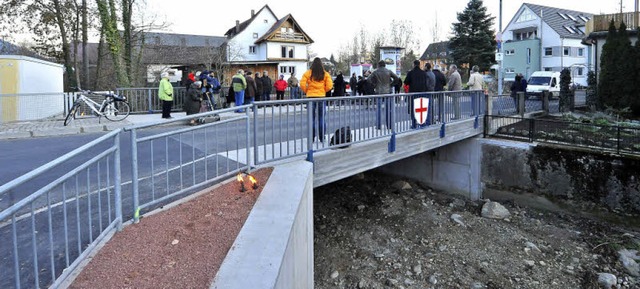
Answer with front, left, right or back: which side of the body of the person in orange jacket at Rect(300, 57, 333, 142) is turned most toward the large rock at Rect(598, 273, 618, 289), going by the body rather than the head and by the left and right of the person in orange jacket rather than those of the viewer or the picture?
right

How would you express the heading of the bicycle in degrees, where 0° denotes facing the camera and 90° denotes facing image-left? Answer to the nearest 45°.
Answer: approximately 90°

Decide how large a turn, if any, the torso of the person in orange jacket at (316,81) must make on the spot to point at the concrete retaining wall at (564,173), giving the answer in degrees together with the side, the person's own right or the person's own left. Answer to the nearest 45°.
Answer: approximately 45° to the person's own right

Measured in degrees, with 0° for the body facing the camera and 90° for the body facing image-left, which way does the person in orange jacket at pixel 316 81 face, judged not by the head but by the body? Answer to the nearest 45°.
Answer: approximately 180°

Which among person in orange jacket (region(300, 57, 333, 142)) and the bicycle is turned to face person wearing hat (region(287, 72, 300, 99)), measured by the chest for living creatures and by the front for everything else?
the person in orange jacket

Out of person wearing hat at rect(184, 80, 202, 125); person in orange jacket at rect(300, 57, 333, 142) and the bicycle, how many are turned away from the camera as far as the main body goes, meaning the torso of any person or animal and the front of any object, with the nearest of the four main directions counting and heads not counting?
1
